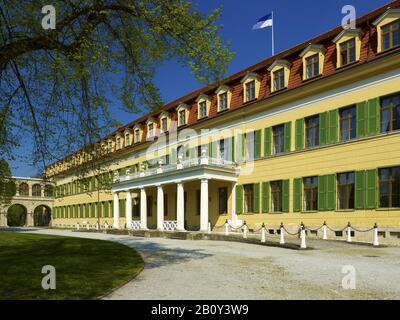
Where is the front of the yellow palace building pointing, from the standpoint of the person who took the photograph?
facing the viewer and to the left of the viewer
